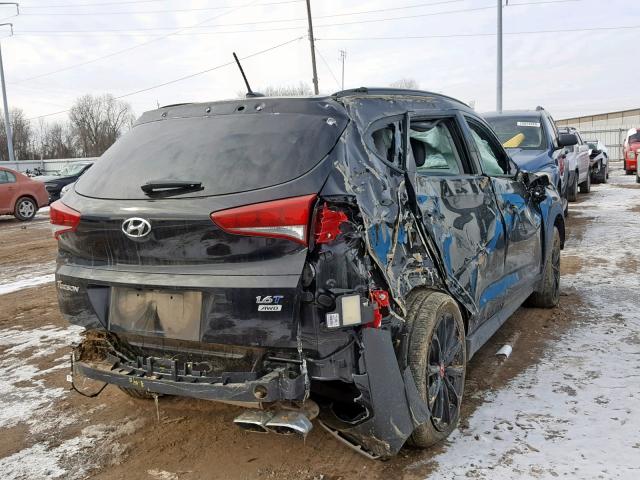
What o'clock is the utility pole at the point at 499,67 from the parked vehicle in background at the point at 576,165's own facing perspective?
The utility pole is roughly at 4 o'clock from the parked vehicle in background.

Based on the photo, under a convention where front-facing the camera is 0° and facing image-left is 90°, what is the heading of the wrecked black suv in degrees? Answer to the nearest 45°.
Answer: approximately 225°

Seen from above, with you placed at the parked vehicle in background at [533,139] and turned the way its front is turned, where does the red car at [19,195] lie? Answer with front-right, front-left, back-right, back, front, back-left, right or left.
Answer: front-right

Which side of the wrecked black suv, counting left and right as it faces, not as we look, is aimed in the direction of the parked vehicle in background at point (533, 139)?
front

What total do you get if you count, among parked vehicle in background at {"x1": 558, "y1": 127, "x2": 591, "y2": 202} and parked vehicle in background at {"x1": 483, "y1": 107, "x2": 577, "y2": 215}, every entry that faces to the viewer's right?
0

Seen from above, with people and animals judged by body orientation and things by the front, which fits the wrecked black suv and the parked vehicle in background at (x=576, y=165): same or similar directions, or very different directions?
very different directions

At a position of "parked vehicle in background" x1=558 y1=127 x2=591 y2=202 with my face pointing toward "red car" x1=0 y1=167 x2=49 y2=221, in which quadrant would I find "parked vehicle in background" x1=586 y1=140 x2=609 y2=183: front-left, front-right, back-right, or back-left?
back-right

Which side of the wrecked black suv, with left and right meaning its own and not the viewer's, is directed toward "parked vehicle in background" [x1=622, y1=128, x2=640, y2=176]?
front

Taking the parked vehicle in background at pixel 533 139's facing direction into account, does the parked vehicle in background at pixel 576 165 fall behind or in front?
behind

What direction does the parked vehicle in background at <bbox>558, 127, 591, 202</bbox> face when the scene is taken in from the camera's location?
facing the viewer and to the left of the viewer

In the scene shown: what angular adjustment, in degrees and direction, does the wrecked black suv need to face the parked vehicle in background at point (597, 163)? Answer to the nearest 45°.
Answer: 0° — it already faces it

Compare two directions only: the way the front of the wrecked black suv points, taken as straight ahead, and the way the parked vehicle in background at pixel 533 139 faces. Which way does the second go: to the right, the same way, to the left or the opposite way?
the opposite way

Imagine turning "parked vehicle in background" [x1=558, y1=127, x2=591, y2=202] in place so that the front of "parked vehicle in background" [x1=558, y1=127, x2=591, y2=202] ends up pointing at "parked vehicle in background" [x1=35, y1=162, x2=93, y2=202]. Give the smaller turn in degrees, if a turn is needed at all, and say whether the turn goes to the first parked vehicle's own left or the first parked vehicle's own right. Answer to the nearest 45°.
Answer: approximately 45° to the first parked vehicle's own right

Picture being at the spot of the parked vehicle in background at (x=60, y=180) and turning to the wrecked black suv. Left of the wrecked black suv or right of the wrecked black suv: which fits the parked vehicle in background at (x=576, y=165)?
left
